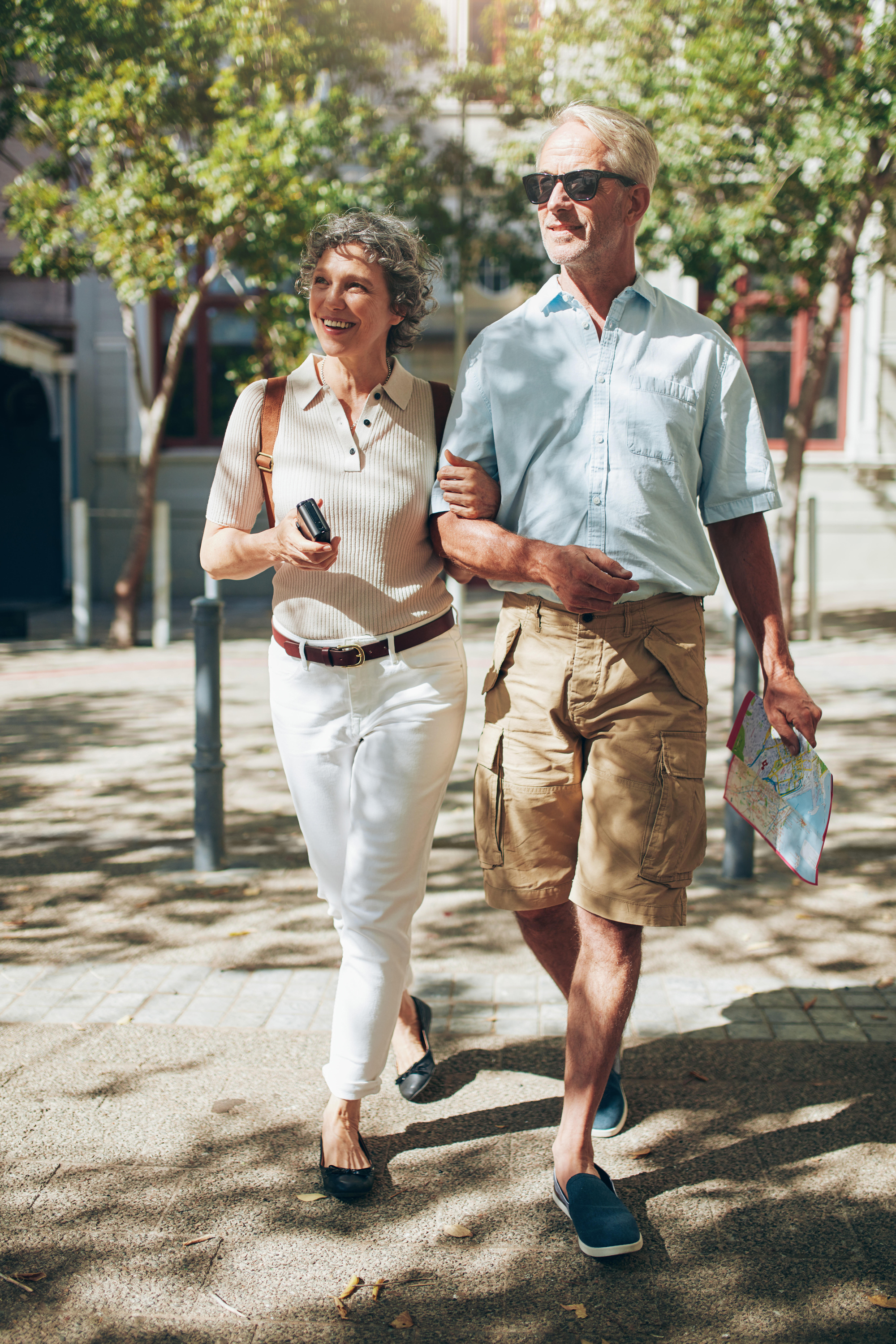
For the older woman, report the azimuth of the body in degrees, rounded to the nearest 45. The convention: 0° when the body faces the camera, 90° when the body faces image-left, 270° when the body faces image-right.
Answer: approximately 0°

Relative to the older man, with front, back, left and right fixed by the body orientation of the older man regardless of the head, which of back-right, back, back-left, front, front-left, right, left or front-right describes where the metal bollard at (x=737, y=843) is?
back

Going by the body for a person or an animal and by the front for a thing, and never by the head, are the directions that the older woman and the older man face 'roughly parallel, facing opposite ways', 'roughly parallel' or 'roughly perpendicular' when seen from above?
roughly parallel

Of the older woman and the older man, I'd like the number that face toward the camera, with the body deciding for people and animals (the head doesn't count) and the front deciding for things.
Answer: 2

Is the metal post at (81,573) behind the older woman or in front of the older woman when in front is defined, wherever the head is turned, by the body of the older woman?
behind

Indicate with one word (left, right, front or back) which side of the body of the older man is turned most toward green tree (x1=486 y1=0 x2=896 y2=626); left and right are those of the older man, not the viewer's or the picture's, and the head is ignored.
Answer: back

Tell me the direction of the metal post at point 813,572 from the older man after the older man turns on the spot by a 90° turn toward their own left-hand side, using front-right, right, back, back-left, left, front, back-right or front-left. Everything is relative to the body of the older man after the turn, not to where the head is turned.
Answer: left

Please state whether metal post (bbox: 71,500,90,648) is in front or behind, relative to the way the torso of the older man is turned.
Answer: behind

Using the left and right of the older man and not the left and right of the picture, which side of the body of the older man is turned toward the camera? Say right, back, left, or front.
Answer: front

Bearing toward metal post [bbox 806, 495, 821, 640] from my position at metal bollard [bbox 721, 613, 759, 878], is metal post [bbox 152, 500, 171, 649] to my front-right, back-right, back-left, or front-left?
front-left

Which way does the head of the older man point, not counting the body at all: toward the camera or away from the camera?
toward the camera

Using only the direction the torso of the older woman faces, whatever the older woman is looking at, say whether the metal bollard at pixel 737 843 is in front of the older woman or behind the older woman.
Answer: behind
